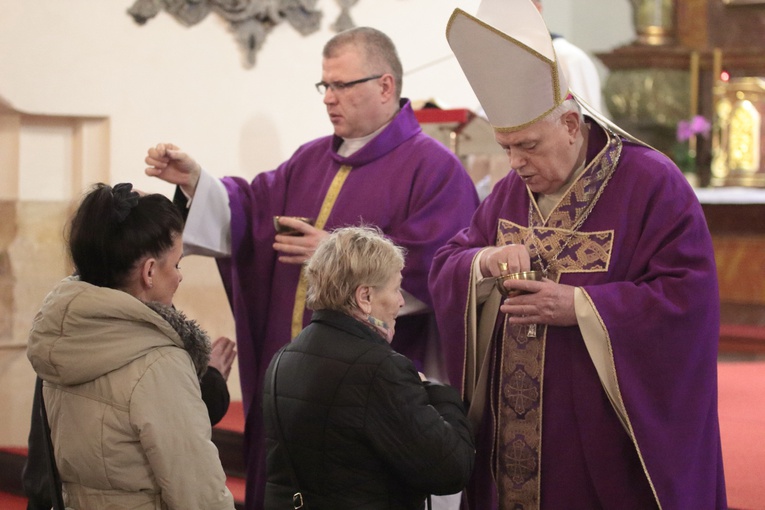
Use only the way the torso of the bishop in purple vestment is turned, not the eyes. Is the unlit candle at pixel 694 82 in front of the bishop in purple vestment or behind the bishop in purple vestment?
behind

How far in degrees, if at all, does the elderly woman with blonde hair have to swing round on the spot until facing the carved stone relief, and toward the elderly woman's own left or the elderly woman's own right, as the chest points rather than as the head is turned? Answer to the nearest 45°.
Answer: approximately 45° to the elderly woman's own left

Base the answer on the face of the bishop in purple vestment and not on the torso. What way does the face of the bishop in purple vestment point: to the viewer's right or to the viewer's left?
to the viewer's left

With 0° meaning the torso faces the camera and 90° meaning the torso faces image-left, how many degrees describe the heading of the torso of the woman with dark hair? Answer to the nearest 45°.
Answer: approximately 225°

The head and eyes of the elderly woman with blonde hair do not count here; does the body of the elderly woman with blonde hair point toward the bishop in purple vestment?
yes

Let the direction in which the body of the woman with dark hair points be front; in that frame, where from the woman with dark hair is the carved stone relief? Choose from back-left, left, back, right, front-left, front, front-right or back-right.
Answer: front-left

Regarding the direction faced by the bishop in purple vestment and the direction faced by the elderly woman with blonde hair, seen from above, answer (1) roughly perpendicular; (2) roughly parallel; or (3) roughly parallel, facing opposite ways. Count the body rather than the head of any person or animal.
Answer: roughly parallel, facing opposite ways

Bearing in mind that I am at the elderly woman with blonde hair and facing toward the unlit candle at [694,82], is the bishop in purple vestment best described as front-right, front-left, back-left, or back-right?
front-right

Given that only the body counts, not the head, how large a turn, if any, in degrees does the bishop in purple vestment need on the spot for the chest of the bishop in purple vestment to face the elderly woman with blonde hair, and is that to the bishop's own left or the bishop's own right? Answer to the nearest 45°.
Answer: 0° — they already face them

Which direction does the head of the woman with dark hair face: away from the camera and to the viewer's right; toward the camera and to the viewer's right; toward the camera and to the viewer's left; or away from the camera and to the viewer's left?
away from the camera and to the viewer's right

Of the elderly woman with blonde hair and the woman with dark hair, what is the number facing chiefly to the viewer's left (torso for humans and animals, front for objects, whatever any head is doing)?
0

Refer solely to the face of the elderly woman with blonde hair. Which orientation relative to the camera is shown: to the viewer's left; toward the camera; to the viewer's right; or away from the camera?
to the viewer's right

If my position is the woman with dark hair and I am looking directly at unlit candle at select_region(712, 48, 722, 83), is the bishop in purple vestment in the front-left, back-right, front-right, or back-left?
front-right

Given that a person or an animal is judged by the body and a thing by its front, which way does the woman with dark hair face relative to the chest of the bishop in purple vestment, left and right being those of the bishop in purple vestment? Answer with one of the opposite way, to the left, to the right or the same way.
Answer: the opposite way
